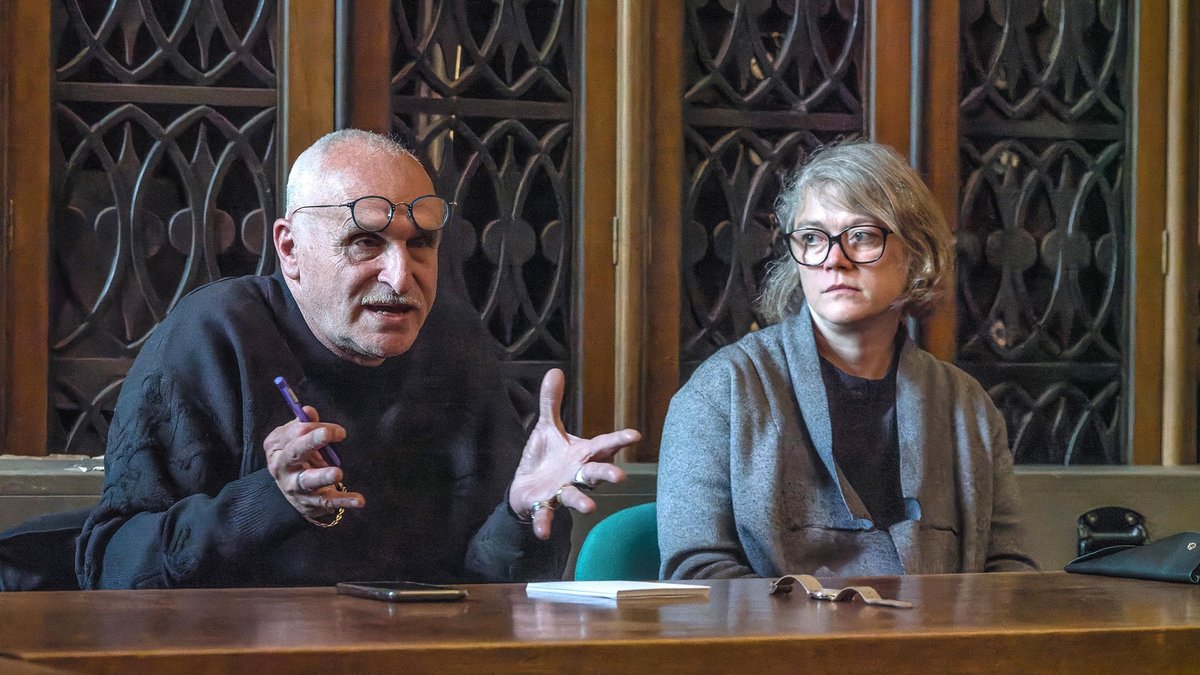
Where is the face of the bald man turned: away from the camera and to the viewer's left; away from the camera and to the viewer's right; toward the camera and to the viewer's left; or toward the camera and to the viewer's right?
toward the camera and to the viewer's right

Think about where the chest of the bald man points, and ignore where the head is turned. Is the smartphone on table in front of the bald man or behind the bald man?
in front

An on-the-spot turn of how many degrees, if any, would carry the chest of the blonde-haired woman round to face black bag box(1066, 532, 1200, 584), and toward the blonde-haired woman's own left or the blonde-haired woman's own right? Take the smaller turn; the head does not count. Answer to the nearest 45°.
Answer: approximately 45° to the blonde-haired woman's own left

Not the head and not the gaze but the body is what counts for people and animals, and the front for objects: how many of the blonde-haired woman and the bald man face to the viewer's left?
0

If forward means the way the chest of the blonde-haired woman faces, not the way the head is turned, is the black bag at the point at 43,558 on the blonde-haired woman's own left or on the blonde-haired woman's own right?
on the blonde-haired woman's own right

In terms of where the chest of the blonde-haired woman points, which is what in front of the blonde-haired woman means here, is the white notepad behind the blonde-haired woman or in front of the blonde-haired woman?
in front

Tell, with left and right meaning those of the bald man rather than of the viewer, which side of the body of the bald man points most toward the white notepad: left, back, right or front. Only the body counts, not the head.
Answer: front

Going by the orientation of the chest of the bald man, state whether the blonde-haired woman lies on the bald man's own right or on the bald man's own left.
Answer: on the bald man's own left

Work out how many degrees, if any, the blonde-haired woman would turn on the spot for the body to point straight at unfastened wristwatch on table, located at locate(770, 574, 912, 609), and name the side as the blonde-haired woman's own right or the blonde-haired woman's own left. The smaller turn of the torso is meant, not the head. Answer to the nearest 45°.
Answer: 0° — they already face it

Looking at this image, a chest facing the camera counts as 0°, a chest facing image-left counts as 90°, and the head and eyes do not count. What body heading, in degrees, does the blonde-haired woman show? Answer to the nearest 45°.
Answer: approximately 0°

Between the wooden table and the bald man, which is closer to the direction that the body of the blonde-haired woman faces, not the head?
the wooden table

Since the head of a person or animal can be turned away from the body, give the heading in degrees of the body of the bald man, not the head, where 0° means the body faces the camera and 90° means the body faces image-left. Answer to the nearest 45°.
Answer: approximately 315°

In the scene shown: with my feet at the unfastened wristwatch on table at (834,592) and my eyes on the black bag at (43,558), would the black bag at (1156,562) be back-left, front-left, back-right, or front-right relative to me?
back-right
